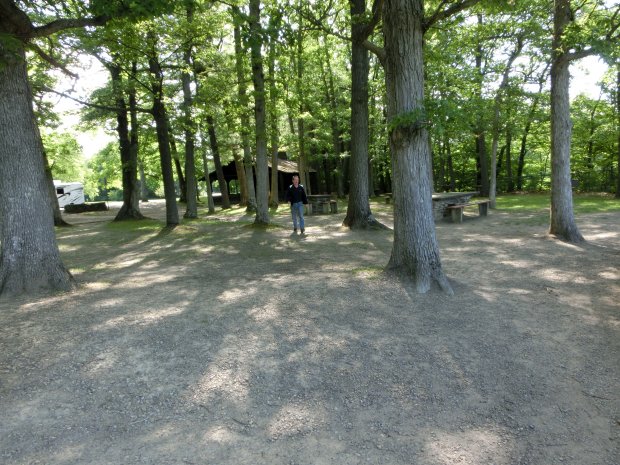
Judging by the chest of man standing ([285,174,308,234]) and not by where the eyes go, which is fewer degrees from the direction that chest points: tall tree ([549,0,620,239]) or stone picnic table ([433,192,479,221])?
the tall tree

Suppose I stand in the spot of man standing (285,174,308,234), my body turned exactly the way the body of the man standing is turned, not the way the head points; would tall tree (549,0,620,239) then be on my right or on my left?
on my left

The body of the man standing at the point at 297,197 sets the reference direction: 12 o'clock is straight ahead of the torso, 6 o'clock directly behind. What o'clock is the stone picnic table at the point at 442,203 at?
The stone picnic table is roughly at 8 o'clock from the man standing.

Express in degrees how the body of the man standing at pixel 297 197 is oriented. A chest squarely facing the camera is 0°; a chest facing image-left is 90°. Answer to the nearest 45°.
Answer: approximately 0°

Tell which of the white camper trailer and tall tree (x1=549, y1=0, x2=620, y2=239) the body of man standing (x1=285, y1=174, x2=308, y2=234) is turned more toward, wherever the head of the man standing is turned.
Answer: the tall tree

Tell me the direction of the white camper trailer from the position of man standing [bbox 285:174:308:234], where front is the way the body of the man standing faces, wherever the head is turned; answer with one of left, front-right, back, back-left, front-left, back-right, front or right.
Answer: back-right

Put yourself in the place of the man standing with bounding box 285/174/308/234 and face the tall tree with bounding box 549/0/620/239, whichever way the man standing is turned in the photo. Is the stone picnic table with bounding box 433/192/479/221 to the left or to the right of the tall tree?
left
